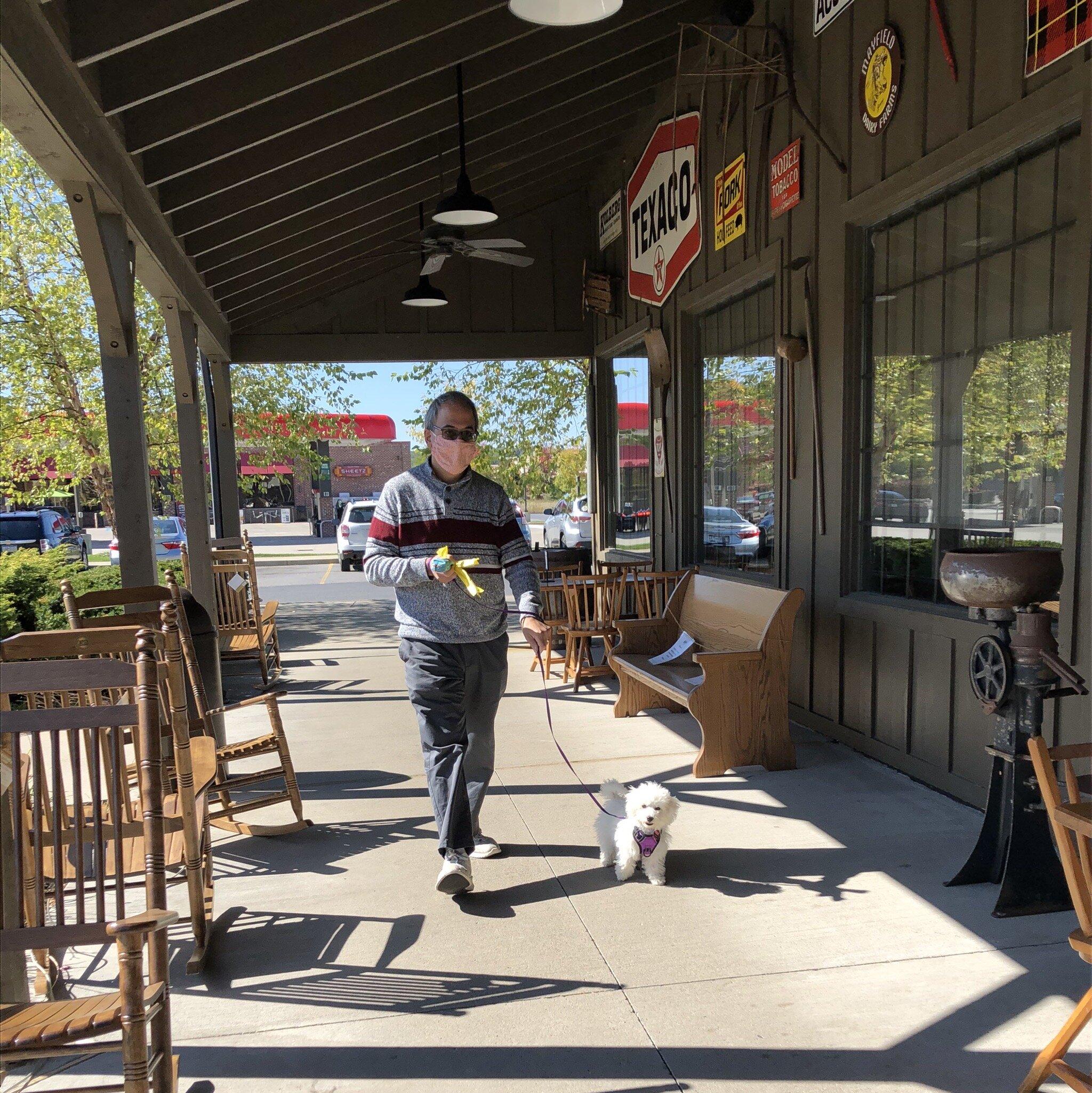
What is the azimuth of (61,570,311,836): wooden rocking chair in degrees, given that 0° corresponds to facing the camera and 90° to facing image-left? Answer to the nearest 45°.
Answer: approximately 225°

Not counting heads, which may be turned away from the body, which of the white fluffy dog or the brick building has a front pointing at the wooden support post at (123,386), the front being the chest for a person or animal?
the brick building

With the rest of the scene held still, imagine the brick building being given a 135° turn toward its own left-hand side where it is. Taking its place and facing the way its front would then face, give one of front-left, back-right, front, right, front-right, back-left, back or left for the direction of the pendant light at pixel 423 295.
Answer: back-right

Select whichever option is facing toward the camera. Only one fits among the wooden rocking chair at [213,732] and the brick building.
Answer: the brick building

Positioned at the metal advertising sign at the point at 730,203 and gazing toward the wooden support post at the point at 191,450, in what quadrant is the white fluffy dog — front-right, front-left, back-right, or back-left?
front-left

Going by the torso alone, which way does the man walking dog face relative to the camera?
toward the camera

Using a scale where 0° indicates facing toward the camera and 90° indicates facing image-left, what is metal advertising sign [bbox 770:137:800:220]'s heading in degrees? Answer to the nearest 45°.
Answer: approximately 45°

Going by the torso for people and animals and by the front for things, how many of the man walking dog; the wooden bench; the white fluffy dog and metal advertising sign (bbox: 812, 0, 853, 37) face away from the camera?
0

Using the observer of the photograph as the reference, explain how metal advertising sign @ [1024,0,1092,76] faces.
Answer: facing the viewer and to the left of the viewer

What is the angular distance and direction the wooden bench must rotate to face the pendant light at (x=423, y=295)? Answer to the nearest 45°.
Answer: approximately 90° to its right

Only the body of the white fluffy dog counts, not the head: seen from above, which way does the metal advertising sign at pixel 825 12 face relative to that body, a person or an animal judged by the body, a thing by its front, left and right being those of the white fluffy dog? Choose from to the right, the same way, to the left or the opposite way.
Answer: to the right
